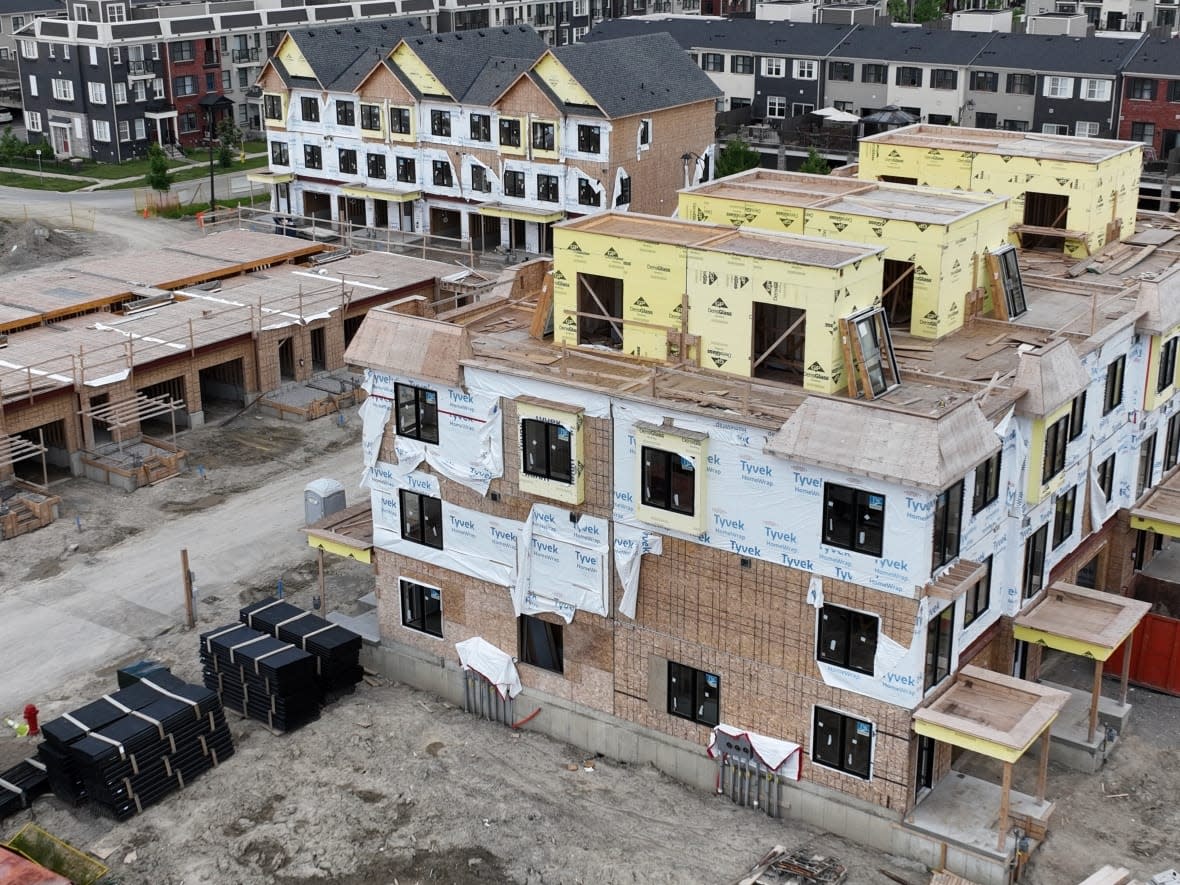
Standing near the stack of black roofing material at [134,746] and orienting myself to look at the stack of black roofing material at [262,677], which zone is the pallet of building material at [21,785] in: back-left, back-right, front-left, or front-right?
back-left

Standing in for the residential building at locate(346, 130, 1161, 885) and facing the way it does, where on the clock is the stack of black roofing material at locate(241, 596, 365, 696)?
The stack of black roofing material is roughly at 5 o'clock from the residential building.

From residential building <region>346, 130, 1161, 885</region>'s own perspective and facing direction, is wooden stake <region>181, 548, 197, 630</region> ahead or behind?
behind

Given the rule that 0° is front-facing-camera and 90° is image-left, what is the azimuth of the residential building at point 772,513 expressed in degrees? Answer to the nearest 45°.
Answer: approximately 315°

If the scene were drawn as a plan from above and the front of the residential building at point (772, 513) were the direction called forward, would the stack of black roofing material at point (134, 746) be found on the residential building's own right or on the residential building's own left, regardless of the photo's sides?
on the residential building's own right

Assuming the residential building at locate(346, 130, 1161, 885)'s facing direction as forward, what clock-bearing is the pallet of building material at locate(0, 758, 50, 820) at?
The pallet of building material is roughly at 4 o'clock from the residential building.
